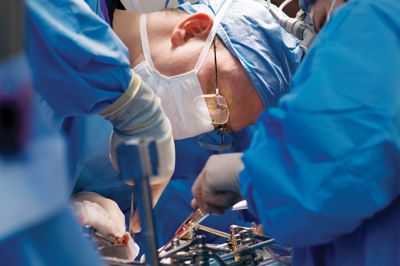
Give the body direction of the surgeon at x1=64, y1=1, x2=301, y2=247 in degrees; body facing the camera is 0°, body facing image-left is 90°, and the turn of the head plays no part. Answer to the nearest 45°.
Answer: approximately 270°

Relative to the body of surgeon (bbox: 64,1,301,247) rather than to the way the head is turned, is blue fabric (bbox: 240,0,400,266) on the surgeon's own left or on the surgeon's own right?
on the surgeon's own right
